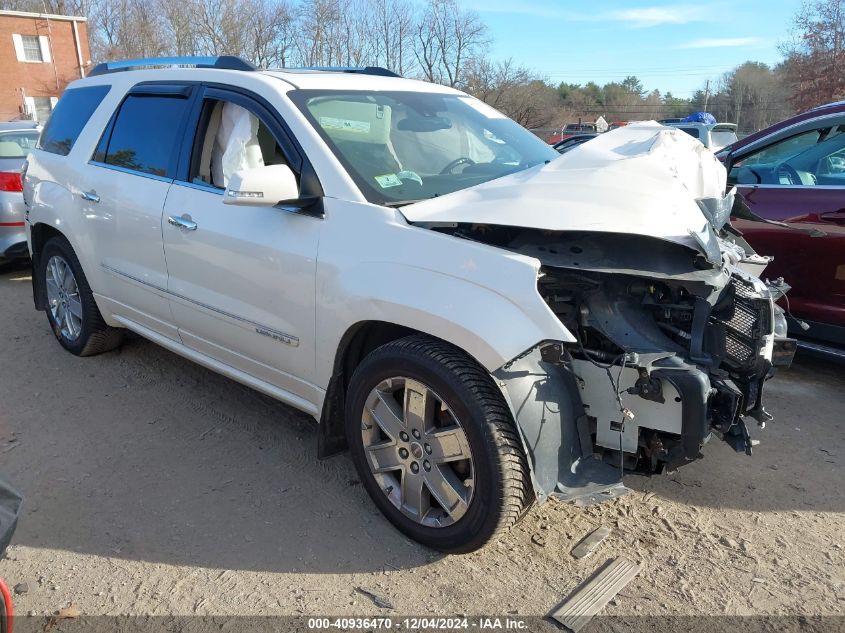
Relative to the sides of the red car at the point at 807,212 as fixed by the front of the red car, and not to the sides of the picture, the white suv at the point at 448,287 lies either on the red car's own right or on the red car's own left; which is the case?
on the red car's own left

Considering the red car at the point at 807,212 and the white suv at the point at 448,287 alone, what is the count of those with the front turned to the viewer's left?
1

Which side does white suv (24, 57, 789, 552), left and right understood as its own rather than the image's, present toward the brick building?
back

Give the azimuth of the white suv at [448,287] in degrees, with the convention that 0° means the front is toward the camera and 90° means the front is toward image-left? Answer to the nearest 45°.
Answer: approximately 315°

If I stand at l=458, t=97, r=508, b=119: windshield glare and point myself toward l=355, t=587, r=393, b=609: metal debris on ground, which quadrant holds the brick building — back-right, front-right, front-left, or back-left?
back-right

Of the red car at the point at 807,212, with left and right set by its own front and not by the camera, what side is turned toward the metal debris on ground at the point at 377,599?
left

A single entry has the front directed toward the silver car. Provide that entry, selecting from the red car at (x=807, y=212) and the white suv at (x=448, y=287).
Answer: the red car

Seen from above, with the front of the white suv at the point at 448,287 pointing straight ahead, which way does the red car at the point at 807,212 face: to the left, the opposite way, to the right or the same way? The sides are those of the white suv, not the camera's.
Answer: the opposite way

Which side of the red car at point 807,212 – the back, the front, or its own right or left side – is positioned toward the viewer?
left
